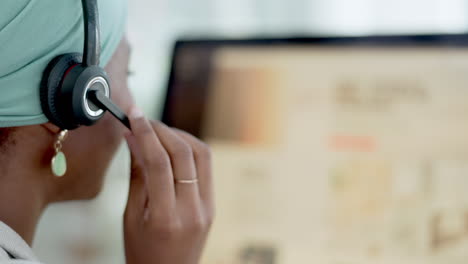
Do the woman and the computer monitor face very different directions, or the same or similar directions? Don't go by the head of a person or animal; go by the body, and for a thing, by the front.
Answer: very different directions

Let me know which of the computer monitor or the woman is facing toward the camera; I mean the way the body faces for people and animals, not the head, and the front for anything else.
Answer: the computer monitor

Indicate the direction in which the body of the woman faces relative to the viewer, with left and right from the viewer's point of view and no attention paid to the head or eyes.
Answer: facing away from the viewer and to the right of the viewer

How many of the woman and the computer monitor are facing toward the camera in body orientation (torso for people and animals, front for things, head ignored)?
1

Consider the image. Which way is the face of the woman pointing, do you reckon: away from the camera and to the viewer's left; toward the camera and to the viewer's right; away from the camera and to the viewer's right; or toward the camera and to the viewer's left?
away from the camera and to the viewer's right

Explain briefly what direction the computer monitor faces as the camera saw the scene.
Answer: facing the viewer
